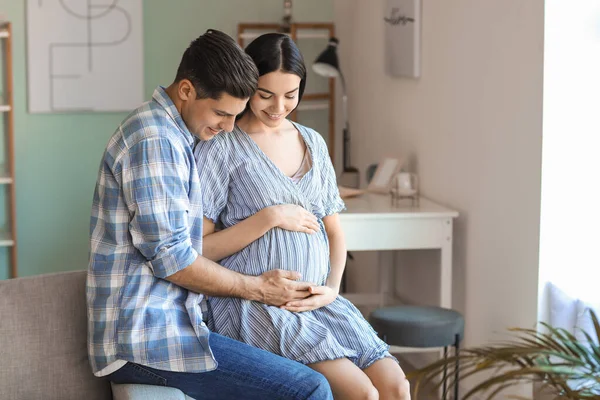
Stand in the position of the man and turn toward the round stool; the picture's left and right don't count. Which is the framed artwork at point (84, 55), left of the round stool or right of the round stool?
left

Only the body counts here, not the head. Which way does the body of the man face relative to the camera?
to the viewer's right

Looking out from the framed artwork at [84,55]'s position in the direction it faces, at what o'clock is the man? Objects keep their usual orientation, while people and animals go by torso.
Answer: The man is roughly at 12 o'clock from the framed artwork.

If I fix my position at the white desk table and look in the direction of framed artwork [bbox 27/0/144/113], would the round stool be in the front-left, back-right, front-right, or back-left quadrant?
back-left

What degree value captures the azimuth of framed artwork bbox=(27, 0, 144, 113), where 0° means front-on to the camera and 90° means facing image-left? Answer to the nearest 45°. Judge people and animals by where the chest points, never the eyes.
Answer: approximately 0°

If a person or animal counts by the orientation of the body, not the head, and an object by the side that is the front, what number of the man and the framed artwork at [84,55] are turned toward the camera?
1

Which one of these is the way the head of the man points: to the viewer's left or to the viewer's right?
to the viewer's right

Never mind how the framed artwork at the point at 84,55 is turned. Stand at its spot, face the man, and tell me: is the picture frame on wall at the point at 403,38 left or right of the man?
left

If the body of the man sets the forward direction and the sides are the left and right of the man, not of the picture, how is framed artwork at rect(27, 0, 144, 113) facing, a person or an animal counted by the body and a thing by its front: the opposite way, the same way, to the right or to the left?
to the right

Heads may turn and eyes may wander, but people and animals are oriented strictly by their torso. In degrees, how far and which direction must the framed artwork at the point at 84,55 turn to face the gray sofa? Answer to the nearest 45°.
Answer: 0° — it already faces it

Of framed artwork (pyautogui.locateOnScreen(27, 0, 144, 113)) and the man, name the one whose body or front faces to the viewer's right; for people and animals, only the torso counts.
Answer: the man
